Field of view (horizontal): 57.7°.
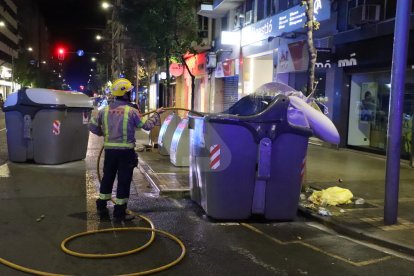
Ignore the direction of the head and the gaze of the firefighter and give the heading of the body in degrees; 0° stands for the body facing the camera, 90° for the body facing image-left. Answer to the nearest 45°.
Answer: approximately 225°

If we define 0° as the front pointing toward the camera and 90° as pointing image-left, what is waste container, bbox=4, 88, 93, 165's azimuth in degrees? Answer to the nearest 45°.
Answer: approximately 315°

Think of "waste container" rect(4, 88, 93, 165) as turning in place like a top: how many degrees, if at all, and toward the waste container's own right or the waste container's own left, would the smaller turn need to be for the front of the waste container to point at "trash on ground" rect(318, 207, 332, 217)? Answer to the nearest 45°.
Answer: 0° — it already faces it

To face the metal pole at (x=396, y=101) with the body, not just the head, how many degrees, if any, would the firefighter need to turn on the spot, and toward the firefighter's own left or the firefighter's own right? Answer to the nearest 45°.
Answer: approximately 45° to the firefighter's own right

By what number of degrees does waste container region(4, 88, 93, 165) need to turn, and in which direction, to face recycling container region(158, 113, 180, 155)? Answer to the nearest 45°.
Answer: approximately 45° to its left
